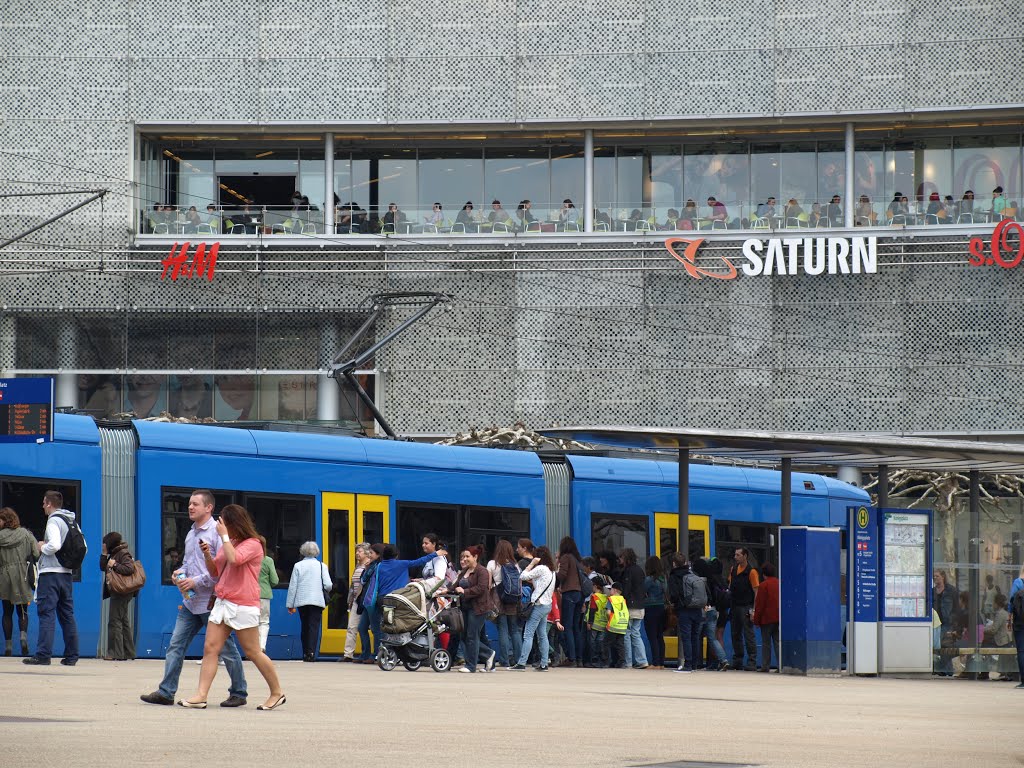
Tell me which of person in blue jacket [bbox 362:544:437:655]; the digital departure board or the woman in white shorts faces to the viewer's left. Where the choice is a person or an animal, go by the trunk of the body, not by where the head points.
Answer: the woman in white shorts

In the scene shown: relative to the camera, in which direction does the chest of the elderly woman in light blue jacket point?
away from the camera

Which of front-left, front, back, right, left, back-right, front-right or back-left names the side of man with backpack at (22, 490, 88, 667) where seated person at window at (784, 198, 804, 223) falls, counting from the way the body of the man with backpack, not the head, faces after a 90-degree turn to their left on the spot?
back-left

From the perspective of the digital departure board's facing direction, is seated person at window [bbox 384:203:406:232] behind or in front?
behind

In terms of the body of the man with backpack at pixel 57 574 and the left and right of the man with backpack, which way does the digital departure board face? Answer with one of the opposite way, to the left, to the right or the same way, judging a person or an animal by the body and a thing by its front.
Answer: to the left

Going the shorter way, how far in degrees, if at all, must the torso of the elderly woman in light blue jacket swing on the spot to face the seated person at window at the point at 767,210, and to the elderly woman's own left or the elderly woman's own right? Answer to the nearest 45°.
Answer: approximately 45° to the elderly woman's own right

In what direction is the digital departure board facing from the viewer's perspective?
toward the camera

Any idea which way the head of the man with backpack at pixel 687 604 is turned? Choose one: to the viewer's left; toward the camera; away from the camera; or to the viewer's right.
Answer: away from the camera

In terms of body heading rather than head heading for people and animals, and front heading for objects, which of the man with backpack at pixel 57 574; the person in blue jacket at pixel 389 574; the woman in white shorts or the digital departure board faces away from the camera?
the person in blue jacket
